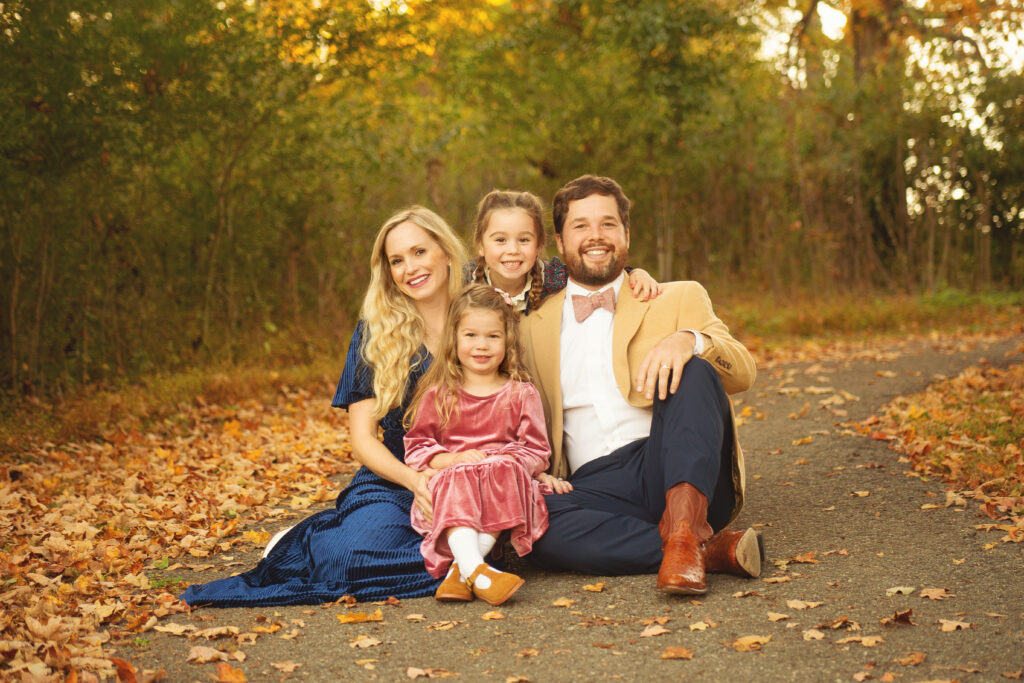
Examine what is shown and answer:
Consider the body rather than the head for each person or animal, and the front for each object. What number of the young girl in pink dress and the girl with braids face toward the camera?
2

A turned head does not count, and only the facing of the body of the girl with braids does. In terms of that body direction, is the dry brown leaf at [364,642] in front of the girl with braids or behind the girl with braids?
in front

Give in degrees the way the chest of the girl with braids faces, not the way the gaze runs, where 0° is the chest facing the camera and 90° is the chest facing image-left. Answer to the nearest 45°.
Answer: approximately 0°

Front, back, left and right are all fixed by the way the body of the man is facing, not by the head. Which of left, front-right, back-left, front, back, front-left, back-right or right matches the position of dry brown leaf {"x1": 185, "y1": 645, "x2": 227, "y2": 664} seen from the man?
front-right

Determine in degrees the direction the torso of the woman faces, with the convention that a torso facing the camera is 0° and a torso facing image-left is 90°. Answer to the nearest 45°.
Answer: approximately 315°

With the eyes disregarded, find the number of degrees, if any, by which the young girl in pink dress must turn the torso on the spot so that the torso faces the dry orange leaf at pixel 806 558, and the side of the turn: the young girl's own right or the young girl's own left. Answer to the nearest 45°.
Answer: approximately 90° to the young girl's own left

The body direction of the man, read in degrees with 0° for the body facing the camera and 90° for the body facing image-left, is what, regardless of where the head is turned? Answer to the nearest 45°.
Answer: approximately 0°
